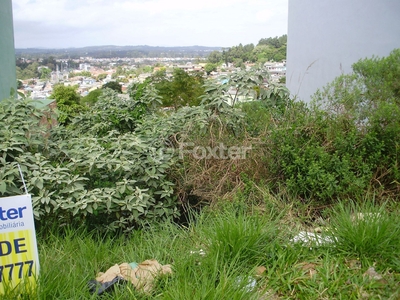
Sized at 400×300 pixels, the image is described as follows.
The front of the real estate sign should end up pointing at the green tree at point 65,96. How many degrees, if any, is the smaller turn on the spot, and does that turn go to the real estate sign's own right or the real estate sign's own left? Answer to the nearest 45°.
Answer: approximately 180°

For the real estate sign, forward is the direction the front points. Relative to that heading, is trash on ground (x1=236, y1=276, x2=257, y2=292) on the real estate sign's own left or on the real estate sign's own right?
on the real estate sign's own left

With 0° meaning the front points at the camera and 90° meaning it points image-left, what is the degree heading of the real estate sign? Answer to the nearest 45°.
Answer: approximately 0°

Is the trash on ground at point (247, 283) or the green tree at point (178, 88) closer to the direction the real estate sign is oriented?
the trash on ground

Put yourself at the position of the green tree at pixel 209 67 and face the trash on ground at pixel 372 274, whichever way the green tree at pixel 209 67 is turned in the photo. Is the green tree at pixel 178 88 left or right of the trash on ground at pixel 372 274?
right

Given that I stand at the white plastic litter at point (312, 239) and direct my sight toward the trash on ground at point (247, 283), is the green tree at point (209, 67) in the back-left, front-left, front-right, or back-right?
back-right

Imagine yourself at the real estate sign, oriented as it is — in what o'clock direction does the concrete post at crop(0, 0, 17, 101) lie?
The concrete post is roughly at 6 o'clock from the real estate sign.

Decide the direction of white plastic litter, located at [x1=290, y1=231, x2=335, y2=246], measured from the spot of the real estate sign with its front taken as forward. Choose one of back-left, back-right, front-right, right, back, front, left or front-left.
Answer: left

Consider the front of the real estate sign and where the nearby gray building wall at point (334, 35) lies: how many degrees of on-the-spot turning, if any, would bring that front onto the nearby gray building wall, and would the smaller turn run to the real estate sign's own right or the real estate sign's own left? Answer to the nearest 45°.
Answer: approximately 135° to the real estate sign's own left
